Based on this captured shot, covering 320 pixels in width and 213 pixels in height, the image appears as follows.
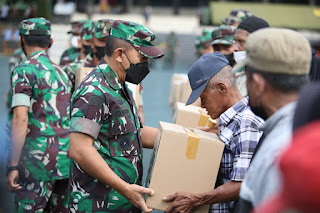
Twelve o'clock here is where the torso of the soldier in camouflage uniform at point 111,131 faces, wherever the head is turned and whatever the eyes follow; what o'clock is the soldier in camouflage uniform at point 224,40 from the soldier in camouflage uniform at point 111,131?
the soldier in camouflage uniform at point 224,40 is roughly at 10 o'clock from the soldier in camouflage uniform at point 111,131.

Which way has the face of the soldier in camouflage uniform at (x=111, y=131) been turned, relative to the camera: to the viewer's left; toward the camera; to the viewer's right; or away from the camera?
to the viewer's right

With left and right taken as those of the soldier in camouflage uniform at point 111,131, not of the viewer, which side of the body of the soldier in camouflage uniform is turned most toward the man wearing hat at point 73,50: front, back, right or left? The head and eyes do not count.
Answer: left

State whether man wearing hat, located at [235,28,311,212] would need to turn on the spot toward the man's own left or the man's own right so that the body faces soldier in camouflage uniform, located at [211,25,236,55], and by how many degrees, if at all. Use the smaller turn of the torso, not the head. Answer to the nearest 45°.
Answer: approximately 45° to the man's own right

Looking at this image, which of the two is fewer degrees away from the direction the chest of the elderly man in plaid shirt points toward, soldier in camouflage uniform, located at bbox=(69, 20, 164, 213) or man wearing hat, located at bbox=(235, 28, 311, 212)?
the soldier in camouflage uniform

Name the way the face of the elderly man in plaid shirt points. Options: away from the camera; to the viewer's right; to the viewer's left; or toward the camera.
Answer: to the viewer's left

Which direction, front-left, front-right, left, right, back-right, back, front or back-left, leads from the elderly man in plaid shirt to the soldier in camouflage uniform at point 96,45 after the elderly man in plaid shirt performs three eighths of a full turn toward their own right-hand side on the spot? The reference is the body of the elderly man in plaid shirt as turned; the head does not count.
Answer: left

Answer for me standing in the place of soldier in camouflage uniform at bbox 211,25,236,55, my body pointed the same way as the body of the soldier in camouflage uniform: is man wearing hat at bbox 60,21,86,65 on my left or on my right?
on my right

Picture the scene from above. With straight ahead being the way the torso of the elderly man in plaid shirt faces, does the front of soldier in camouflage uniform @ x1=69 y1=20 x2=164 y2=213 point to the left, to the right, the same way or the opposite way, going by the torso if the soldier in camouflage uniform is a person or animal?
the opposite way

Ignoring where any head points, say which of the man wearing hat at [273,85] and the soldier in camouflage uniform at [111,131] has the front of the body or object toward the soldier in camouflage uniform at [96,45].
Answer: the man wearing hat

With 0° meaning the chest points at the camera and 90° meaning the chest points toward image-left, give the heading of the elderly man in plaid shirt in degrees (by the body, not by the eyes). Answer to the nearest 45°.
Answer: approximately 90°

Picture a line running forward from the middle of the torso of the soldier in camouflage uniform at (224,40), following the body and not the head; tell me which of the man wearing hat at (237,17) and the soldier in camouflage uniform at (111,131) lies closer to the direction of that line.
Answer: the soldier in camouflage uniform

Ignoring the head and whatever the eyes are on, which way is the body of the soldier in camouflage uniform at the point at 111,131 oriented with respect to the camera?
to the viewer's right
